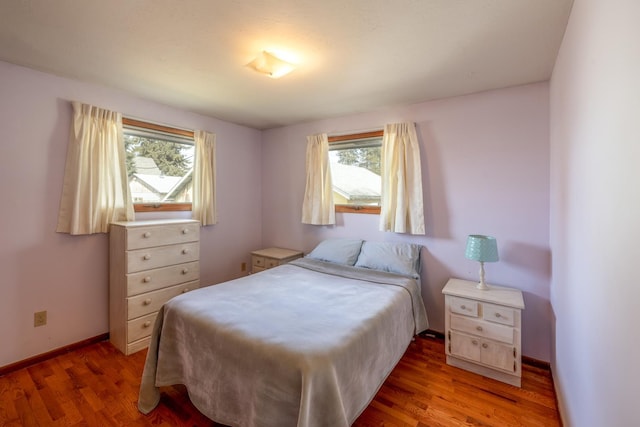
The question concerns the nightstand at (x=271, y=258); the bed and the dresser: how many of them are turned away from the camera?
0

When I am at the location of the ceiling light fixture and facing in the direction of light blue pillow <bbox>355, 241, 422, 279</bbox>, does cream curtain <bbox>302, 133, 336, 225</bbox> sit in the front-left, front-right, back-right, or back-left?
front-left

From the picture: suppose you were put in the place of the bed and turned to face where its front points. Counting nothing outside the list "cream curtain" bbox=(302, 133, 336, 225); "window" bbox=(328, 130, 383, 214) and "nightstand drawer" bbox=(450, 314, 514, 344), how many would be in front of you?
0

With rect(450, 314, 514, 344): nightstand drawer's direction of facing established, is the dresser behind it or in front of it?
in front

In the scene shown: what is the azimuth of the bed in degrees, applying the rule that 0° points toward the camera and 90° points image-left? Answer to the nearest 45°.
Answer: approximately 45°

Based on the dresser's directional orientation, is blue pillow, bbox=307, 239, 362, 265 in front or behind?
in front

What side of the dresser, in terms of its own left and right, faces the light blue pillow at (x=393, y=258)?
front

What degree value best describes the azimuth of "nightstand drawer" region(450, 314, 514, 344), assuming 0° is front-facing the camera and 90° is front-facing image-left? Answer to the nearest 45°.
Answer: approximately 45°

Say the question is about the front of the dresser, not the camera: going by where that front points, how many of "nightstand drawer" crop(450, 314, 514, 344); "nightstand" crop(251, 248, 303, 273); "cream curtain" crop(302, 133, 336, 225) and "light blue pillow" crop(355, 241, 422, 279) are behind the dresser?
0

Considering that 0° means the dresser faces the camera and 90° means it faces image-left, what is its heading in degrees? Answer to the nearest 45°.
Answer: approximately 315°

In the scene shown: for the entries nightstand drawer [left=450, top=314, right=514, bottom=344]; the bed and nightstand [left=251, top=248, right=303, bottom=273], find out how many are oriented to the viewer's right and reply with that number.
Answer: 0

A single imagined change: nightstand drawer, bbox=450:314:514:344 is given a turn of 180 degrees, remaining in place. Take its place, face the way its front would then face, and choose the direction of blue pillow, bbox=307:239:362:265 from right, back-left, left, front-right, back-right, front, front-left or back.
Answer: back-left

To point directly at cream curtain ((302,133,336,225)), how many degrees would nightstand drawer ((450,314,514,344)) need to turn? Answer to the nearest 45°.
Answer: approximately 45° to its right

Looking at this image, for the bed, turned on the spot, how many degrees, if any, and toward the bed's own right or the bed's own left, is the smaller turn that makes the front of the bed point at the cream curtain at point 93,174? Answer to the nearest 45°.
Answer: approximately 90° to the bed's own right

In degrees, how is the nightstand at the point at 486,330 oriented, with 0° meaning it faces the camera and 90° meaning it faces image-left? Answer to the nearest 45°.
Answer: approximately 45°

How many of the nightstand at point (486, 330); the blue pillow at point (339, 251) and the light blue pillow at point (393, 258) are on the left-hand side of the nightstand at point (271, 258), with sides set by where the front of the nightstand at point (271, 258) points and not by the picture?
3

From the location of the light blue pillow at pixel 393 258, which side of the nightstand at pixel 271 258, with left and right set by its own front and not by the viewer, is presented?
left

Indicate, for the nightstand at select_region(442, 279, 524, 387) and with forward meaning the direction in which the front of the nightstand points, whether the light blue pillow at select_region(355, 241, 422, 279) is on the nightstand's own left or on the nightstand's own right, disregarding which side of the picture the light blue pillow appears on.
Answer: on the nightstand's own right

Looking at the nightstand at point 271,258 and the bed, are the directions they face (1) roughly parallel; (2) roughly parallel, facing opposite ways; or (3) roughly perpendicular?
roughly parallel
